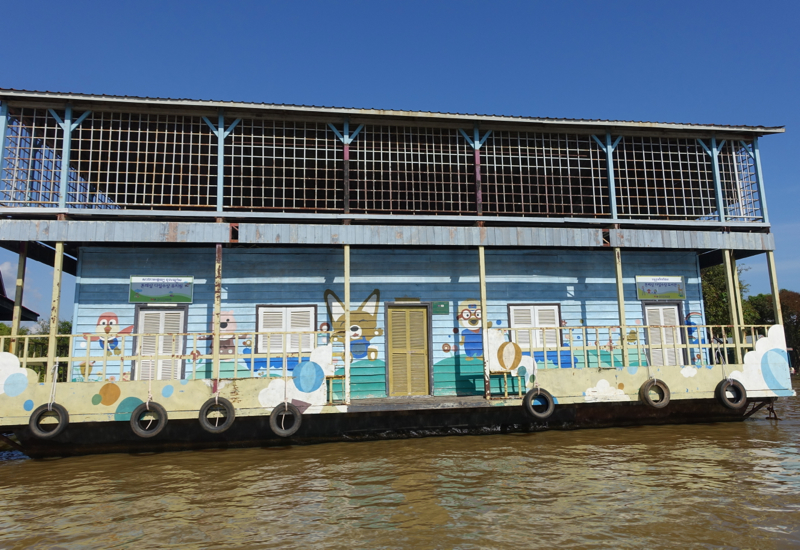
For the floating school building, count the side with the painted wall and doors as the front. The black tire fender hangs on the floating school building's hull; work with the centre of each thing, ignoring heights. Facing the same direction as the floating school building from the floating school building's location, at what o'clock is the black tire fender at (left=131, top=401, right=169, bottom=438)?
The black tire fender is roughly at 2 o'clock from the floating school building.

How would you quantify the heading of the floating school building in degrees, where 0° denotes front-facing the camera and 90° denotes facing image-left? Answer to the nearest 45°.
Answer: approximately 0°
